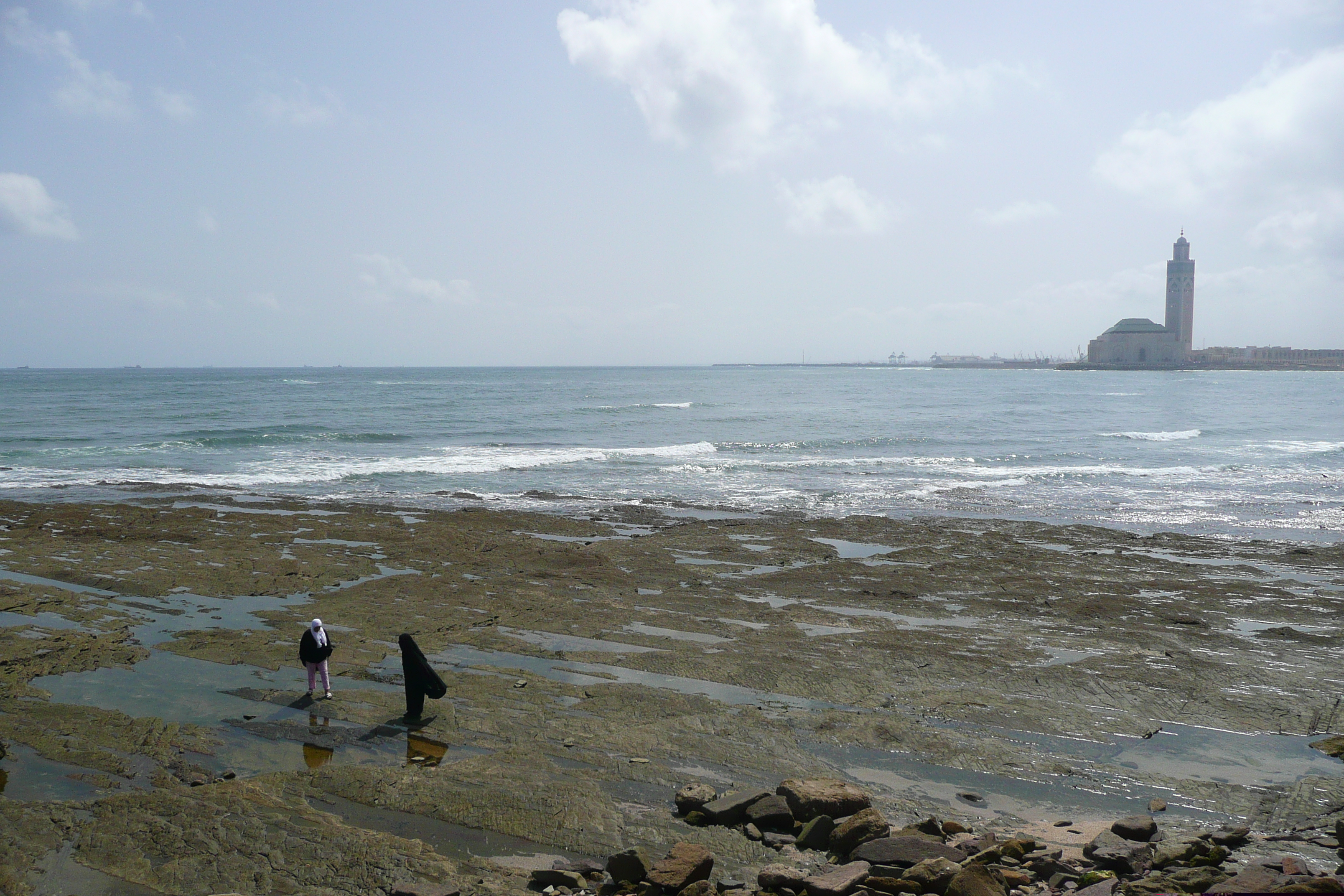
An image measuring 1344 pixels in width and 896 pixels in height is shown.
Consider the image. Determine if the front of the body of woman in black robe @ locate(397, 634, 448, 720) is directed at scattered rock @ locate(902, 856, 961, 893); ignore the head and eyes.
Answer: no

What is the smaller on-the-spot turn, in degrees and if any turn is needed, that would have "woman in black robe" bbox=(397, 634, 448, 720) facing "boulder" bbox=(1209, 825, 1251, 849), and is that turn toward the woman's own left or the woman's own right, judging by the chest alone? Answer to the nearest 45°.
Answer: approximately 135° to the woman's own left

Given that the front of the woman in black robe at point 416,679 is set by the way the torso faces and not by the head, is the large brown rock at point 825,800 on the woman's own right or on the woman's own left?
on the woman's own left

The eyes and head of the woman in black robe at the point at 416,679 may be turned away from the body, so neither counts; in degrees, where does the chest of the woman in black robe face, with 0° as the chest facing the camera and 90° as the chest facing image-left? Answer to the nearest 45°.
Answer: approximately 90°

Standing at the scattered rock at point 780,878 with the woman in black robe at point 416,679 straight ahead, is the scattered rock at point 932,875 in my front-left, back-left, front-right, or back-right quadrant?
back-right

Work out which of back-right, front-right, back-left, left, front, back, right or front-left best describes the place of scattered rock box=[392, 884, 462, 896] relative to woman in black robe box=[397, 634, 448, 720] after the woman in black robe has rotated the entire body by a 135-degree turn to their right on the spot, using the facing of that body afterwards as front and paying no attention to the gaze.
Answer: back-right

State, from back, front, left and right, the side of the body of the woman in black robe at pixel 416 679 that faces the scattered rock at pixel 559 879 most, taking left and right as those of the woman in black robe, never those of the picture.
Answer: left

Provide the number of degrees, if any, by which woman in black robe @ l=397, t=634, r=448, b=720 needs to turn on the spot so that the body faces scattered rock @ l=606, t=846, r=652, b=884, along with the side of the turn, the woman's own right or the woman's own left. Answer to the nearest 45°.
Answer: approximately 90° to the woman's own left

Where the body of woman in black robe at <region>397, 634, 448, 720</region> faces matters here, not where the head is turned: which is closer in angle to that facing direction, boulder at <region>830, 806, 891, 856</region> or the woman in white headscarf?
the woman in white headscarf

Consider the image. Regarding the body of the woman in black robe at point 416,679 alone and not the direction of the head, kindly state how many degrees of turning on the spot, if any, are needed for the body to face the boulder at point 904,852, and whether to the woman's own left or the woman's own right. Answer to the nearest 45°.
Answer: approximately 135° to the woman's own left

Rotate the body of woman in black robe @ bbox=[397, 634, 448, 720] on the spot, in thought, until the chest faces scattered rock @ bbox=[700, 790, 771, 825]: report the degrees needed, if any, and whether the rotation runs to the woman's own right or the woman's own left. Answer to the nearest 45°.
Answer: approximately 135° to the woman's own left

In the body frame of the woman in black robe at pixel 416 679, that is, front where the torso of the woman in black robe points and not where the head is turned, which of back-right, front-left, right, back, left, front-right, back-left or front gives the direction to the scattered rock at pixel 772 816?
back-left

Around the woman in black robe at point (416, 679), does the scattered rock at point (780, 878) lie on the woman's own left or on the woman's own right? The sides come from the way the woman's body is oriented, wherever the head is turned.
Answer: on the woman's own left

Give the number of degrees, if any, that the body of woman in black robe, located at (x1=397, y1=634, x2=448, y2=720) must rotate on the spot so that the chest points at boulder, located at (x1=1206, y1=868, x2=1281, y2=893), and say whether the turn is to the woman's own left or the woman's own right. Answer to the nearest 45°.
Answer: approximately 135° to the woman's own left

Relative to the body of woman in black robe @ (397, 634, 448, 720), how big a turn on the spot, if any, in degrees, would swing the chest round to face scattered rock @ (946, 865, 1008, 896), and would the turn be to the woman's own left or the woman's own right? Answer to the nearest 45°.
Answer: approximately 135° to the woman's own left

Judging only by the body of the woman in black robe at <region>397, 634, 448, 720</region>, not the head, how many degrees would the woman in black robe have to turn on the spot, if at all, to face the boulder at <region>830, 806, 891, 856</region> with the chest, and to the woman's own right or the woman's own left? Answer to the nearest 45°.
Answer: approximately 135° to the woman's own left

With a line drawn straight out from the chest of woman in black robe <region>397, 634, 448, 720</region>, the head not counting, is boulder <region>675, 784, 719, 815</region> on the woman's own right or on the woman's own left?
on the woman's own left

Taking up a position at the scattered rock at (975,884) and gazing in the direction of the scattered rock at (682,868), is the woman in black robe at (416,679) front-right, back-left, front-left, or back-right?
front-right

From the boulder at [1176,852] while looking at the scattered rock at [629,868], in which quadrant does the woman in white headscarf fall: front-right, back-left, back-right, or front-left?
front-right
